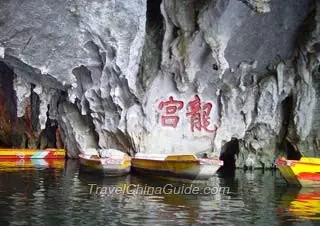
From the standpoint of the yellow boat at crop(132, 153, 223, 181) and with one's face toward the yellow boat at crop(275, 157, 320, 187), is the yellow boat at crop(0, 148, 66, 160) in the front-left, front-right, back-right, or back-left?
back-left
